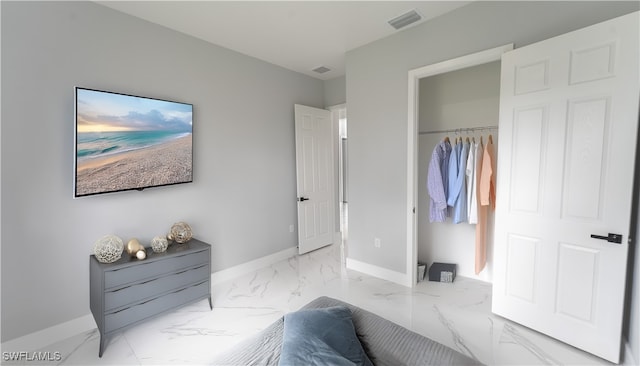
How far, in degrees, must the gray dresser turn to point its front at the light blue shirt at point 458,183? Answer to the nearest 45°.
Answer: approximately 45° to its left

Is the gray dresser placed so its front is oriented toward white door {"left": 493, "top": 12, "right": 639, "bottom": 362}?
yes

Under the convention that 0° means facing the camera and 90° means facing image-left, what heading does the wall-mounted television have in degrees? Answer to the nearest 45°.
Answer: approximately 315°

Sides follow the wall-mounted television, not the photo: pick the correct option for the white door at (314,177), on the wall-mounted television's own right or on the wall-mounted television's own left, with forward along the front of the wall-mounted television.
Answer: on the wall-mounted television's own left

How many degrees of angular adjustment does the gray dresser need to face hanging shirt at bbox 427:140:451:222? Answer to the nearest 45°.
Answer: approximately 45° to its left

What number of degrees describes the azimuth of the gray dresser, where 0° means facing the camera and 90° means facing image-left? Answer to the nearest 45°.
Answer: approximately 315°

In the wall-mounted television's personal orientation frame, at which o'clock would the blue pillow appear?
The blue pillow is roughly at 1 o'clock from the wall-mounted television.
